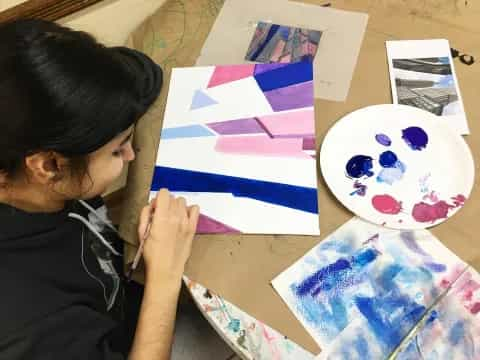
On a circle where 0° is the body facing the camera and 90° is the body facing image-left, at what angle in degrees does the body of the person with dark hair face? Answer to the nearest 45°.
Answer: approximately 270°

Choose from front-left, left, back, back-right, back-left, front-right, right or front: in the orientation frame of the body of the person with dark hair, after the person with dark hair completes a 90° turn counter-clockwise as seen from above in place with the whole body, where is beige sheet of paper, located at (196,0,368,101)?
front-right

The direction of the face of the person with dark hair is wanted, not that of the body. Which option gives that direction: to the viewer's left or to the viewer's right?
to the viewer's right
